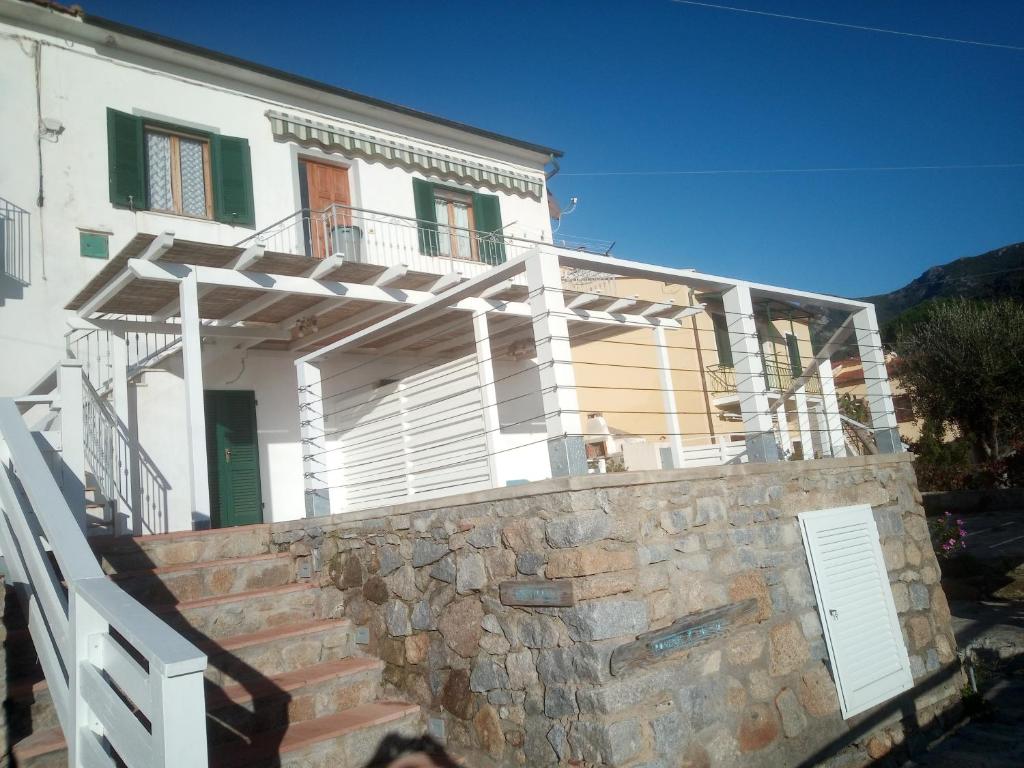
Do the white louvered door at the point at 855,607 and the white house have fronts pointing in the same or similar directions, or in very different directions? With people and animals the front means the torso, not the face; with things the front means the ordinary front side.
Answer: same or similar directions

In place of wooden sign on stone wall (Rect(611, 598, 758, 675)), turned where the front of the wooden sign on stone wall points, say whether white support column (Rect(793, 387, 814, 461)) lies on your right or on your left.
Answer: on your left

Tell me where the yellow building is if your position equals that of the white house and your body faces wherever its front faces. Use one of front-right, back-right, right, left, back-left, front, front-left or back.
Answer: left

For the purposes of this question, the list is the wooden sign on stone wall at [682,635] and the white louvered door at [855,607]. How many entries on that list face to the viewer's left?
0

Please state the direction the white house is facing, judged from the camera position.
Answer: facing the viewer and to the right of the viewer

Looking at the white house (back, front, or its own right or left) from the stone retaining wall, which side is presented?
front

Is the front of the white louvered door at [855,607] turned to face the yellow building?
no

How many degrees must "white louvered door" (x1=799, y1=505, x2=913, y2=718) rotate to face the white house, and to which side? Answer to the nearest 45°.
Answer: approximately 135° to its right

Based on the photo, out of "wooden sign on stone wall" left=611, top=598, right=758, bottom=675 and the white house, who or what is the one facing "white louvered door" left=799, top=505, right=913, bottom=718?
the white house

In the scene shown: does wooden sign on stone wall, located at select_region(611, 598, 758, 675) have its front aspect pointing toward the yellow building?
no

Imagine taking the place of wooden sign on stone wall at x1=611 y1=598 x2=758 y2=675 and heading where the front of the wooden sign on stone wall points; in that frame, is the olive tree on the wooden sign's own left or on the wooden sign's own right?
on the wooden sign's own left

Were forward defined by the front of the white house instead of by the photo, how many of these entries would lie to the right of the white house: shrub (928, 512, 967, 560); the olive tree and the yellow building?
0

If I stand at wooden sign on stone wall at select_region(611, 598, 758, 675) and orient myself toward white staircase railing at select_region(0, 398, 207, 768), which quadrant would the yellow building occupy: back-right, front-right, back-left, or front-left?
back-right

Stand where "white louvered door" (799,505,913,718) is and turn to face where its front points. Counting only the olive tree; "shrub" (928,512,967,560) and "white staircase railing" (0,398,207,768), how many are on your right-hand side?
1

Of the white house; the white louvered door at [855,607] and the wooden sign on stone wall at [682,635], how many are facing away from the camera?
0

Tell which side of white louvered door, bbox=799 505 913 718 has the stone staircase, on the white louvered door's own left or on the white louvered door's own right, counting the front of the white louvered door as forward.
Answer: on the white louvered door's own right

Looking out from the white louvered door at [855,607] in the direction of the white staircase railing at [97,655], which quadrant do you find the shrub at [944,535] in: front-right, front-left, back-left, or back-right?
back-right

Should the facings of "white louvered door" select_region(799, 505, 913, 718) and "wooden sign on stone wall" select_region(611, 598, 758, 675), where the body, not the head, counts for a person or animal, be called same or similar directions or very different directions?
same or similar directions

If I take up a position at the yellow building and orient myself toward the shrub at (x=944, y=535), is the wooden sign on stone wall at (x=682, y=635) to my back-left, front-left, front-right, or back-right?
front-right

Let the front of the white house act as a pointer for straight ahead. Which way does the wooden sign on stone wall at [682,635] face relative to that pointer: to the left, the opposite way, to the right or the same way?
the same way

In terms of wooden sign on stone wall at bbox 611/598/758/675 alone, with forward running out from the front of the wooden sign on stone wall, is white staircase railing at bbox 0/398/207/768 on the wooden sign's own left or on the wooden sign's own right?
on the wooden sign's own right

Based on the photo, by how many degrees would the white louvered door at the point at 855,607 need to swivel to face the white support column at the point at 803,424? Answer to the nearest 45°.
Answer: approximately 135° to its left
